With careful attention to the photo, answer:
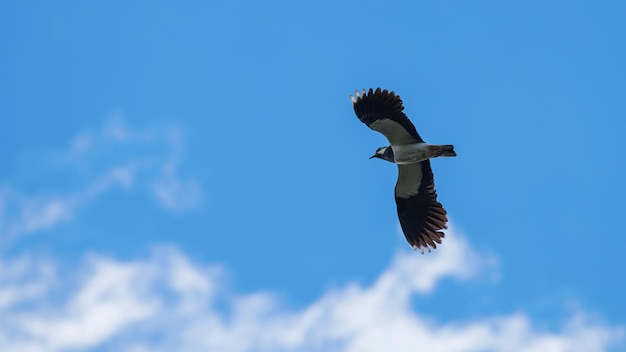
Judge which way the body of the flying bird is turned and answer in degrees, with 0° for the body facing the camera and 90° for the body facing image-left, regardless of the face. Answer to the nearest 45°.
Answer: approximately 90°
